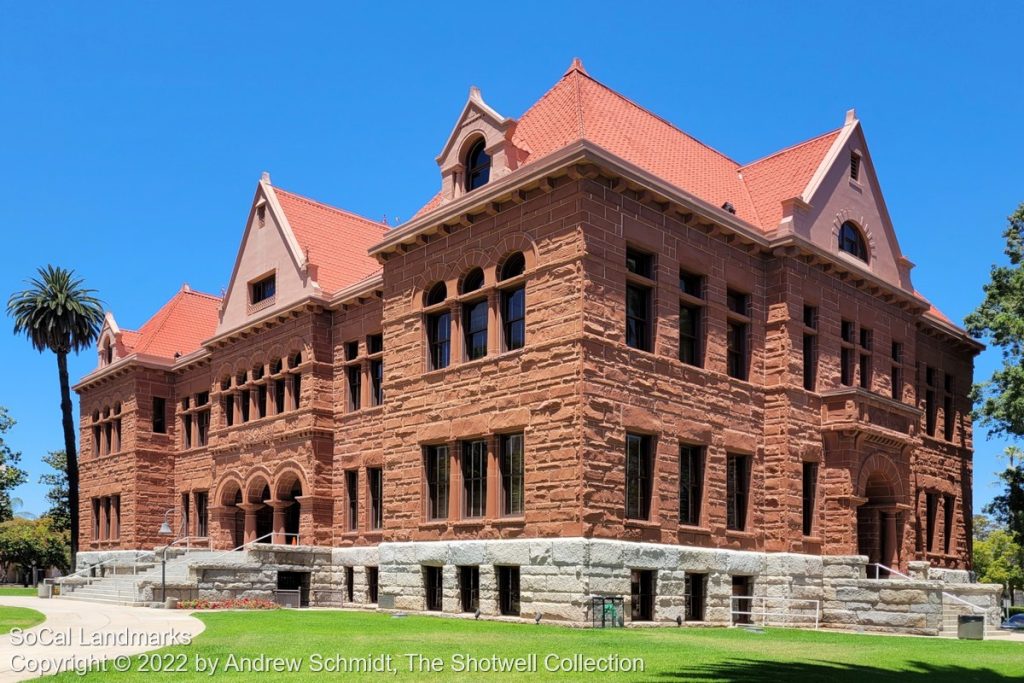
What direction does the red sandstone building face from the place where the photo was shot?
facing the viewer and to the left of the viewer

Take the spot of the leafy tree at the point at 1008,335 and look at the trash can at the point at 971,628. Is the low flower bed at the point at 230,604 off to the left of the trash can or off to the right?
right

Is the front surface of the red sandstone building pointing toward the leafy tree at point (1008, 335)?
no
